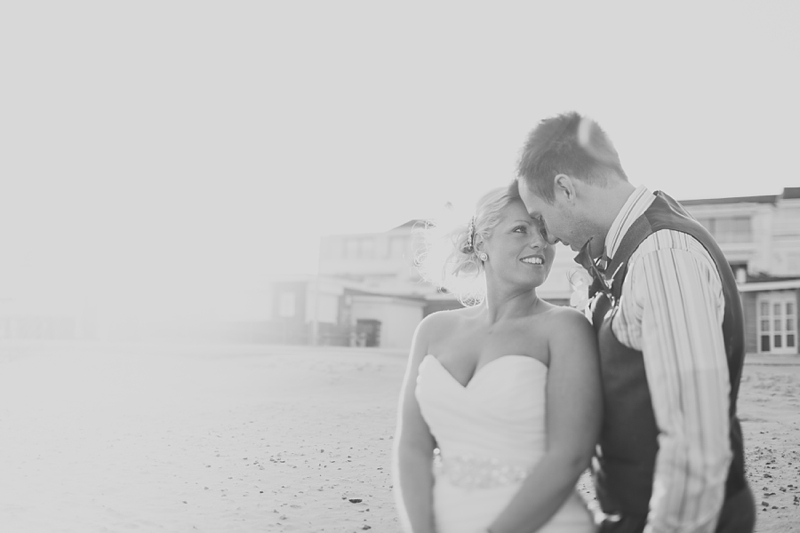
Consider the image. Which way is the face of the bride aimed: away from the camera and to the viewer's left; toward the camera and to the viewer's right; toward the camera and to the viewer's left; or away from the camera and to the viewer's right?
toward the camera and to the viewer's right

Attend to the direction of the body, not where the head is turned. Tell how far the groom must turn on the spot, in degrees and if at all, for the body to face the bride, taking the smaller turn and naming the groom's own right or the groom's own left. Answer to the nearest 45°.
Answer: approximately 45° to the groom's own right

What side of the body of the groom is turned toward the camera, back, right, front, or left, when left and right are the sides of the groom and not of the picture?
left
